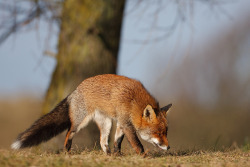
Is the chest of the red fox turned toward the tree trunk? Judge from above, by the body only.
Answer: no

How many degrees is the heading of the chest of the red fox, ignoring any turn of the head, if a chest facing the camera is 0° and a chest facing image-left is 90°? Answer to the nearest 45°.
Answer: approximately 270°
